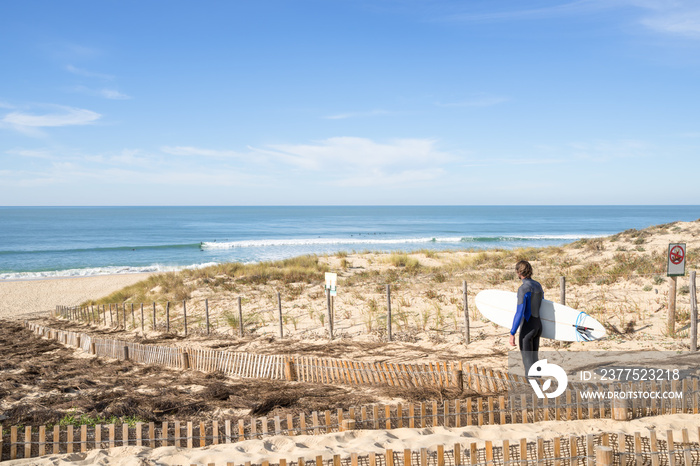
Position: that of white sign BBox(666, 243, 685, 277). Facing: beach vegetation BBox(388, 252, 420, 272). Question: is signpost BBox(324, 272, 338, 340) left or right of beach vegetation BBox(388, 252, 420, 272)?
left

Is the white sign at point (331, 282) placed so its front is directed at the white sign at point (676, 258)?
no

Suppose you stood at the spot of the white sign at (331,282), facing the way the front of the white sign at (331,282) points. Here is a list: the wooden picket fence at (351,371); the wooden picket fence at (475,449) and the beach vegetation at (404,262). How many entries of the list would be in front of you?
2

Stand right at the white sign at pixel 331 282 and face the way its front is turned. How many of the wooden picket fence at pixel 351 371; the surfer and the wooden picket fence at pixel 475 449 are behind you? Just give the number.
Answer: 0

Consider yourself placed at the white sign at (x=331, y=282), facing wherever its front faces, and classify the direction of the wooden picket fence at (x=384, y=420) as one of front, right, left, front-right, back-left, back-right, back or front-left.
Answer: front

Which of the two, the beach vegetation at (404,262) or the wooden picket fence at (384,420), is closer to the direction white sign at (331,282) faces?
the wooden picket fence

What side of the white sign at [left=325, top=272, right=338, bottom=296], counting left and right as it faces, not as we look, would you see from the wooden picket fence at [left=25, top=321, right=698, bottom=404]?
front

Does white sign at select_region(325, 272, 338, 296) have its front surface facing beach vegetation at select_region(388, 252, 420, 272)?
no

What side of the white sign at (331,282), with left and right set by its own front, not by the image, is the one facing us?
front

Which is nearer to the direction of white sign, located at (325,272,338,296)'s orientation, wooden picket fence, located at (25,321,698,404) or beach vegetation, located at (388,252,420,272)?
the wooden picket fence

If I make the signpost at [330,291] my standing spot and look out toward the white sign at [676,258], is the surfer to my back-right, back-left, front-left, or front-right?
front-right

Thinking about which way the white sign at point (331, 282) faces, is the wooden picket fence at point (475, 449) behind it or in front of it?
in front
